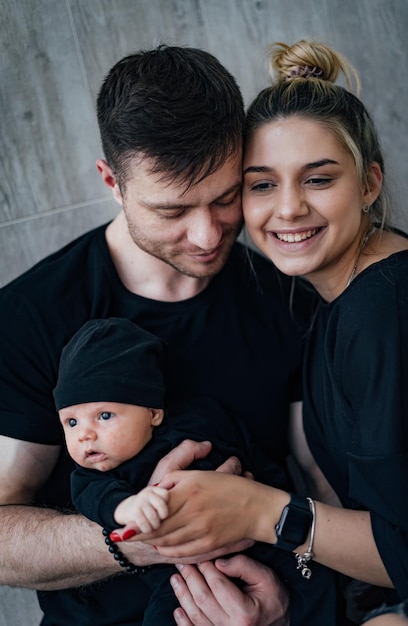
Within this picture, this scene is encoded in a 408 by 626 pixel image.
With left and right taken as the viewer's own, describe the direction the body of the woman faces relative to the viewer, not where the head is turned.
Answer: facing the viewer and to the left of the viewer

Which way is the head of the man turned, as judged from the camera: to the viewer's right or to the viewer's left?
to the viewer's right
